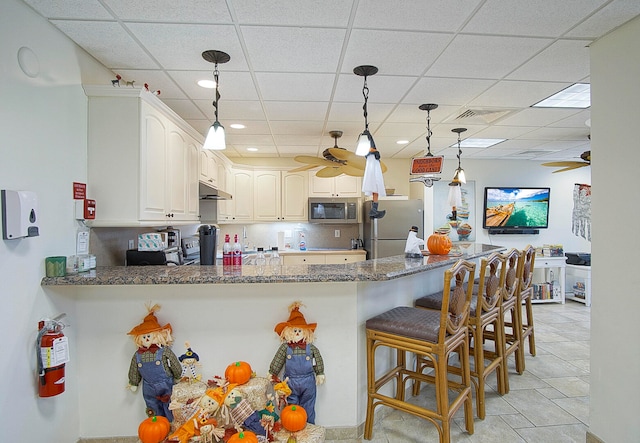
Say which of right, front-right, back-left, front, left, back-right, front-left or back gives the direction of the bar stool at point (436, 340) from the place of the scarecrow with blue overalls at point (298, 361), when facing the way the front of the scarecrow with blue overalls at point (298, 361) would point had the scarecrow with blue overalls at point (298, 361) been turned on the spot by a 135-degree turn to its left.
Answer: front-right

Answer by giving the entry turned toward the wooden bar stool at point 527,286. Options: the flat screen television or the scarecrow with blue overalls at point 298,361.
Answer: the flat screen television

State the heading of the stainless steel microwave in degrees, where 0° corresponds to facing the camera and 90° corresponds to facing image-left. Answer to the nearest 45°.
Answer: approximately 0°

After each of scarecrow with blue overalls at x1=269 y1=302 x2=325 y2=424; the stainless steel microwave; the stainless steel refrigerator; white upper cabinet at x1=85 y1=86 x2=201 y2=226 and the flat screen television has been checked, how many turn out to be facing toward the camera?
4

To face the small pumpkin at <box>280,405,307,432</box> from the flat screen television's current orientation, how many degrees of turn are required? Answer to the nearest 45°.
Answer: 0° — it already faces it

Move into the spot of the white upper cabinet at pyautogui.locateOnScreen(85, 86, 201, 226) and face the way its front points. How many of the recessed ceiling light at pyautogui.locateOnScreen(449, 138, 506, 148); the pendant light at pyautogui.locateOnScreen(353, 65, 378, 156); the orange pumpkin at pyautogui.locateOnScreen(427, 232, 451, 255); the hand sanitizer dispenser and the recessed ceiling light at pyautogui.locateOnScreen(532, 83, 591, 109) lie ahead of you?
4

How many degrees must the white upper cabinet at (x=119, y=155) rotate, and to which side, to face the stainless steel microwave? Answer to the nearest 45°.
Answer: approximately 45° to its left

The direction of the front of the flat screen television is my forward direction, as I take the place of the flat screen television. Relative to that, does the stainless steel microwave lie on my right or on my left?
on my right

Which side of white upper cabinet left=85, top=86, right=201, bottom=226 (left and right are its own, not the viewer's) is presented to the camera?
right

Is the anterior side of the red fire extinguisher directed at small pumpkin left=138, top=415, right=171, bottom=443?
yes

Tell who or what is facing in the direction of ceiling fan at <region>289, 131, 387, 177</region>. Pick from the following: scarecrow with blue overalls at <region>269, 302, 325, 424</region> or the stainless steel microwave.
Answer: the stainless steel microwave

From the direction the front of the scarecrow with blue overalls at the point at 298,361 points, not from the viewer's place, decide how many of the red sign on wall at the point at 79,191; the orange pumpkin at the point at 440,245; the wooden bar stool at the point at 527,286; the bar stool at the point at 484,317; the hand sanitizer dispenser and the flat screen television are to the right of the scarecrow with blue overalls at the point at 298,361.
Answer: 2

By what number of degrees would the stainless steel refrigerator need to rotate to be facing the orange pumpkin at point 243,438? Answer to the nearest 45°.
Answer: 0° — it already faces it

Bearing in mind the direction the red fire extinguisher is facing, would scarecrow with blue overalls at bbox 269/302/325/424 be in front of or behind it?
in front
